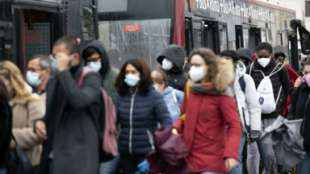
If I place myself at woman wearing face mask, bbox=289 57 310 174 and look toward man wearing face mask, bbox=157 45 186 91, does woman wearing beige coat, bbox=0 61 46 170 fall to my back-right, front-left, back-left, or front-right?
front-left

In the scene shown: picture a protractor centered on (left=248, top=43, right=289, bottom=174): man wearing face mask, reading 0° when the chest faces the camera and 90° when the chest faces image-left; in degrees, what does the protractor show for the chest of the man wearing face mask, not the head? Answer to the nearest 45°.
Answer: approximately 0°

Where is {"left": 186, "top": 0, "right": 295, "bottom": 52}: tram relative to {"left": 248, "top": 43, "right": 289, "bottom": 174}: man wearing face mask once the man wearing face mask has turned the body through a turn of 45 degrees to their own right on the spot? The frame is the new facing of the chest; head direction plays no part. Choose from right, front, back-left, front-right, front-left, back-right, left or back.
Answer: back-right

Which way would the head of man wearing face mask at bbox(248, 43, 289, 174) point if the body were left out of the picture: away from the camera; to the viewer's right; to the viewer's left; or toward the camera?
toward the camera

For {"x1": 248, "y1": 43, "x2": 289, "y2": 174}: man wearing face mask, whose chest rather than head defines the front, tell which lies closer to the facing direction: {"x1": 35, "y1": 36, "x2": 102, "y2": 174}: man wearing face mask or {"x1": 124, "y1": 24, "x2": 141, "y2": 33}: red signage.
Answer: the man wearing face mask

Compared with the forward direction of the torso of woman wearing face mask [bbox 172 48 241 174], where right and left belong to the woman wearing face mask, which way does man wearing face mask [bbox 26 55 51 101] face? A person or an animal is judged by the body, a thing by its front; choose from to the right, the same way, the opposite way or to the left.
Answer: the same way

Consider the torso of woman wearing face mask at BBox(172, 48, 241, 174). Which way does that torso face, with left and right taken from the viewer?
facing the viewer and to the left of the viewer

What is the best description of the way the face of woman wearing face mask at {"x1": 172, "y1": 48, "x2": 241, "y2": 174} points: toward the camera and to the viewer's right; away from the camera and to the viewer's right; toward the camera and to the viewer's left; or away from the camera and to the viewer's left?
toward the camera and to the viewer's left

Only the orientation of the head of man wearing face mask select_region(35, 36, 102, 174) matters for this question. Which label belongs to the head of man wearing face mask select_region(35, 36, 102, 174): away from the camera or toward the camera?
toward the camera

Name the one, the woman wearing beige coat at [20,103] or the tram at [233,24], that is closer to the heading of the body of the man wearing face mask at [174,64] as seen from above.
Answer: the woman wearing beige coat

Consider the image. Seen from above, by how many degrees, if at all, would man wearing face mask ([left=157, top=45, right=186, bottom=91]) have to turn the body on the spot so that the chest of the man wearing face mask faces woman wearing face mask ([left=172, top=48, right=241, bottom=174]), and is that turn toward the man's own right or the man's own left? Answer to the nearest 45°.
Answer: approximately 45° to the man's own left
